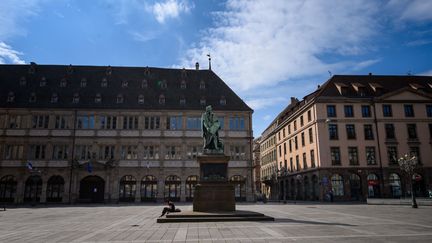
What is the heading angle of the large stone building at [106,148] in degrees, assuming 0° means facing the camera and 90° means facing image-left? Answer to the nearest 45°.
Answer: approximately 0°

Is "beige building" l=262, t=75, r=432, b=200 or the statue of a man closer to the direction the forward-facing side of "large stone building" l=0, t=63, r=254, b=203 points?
the statue of a man

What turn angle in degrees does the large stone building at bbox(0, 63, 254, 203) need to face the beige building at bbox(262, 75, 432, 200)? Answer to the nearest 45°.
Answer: approximately 90° to its left

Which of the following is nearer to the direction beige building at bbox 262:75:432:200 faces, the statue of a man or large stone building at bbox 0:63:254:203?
the statue of a man

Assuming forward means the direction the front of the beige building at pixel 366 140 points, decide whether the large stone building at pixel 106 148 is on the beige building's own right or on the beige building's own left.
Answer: on the beige building's own right

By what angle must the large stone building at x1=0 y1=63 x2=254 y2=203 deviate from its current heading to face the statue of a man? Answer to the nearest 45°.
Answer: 0° — it already faces it
